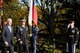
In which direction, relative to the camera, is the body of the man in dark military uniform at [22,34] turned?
toward the camera

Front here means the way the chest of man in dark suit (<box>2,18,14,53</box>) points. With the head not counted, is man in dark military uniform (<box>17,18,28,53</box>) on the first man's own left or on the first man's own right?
on the first man's own left

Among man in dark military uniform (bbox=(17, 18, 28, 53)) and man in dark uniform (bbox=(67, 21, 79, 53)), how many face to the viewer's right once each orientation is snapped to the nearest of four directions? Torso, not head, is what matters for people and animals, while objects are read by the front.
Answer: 0

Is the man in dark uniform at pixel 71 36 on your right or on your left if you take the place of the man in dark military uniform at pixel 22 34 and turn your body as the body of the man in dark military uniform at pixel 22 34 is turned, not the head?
on your left

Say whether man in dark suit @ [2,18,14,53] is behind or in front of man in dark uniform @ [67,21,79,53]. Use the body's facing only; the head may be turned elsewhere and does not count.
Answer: in front

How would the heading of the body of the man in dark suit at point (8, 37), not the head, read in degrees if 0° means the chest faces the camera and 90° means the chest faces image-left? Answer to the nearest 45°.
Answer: approximately 315°

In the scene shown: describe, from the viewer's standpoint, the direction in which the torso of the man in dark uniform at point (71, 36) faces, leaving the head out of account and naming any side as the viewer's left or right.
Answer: facing the viewer and to the left of the viewer
